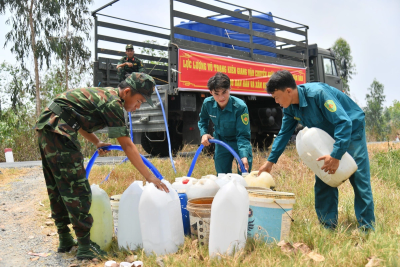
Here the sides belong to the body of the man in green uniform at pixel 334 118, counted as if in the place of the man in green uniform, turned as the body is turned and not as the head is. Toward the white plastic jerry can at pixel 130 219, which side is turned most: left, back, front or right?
front

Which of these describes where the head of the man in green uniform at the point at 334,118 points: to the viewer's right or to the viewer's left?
to the viewer's left

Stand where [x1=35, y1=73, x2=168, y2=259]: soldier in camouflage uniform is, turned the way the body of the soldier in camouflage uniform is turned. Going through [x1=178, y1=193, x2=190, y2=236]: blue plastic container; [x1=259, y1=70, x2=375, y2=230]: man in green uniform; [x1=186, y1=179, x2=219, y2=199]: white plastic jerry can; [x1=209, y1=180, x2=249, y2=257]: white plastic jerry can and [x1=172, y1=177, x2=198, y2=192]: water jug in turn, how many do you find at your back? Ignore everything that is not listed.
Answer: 0

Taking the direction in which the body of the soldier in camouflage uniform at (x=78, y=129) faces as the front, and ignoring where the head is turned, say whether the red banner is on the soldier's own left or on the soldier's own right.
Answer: on the soldier's own left

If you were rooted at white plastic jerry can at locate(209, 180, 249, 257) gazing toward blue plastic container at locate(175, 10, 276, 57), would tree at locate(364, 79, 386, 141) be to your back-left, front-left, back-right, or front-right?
front-right

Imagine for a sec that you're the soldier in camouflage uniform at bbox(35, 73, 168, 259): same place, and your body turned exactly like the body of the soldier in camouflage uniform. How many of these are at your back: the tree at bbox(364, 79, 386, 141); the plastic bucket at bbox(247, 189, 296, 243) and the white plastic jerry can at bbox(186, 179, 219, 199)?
0

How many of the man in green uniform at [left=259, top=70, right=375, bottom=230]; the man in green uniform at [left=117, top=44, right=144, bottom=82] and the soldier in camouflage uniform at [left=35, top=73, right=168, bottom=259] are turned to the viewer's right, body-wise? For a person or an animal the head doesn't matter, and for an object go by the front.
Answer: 1

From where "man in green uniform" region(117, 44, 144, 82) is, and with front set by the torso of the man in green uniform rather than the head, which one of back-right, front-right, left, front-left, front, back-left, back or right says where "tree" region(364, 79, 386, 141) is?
back-left

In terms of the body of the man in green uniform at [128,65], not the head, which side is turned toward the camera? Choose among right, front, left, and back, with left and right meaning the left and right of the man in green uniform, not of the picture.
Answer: front

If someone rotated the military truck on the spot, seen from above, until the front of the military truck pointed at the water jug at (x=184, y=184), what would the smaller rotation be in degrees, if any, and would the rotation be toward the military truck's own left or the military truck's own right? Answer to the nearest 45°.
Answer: approximately 135° to the military truck's own right

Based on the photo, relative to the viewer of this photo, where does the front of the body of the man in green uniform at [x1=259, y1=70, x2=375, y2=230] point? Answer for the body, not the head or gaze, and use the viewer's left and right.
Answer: facing to the left of the viewer

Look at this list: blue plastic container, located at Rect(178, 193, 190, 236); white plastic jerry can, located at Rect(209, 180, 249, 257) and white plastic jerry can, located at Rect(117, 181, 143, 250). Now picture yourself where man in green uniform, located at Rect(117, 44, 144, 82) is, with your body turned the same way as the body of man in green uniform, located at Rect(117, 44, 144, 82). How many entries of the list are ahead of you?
3

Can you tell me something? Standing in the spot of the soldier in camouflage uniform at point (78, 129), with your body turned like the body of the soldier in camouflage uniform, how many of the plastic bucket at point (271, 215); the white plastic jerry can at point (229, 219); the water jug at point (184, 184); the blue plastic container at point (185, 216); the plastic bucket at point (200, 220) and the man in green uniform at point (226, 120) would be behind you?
0

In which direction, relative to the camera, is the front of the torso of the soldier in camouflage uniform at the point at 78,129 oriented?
to the viewer's right

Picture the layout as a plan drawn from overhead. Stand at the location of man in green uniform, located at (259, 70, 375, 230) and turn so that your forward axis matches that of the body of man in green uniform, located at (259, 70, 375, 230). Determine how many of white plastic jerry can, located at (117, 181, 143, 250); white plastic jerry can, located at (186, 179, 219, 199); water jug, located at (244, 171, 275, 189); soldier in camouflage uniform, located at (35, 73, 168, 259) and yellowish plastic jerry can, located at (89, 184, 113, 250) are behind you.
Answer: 0

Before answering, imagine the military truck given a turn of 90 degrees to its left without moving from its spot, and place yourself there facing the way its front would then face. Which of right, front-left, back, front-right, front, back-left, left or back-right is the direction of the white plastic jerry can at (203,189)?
back-left

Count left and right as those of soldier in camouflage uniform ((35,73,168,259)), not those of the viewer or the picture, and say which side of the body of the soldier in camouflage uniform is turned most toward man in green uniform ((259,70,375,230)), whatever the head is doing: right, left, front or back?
front

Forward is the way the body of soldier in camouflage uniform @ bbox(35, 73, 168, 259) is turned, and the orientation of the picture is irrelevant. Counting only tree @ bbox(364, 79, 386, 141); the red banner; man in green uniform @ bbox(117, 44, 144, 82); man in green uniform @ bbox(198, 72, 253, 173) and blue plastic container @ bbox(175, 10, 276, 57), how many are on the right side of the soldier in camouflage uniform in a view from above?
0

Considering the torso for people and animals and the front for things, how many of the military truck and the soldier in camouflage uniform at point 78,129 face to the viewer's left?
0

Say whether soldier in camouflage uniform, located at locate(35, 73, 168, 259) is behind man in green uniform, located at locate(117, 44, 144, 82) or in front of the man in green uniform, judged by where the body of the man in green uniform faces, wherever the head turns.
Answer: in front

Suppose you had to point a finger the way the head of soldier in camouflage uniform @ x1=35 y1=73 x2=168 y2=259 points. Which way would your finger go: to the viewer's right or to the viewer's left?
to the viewer's right
